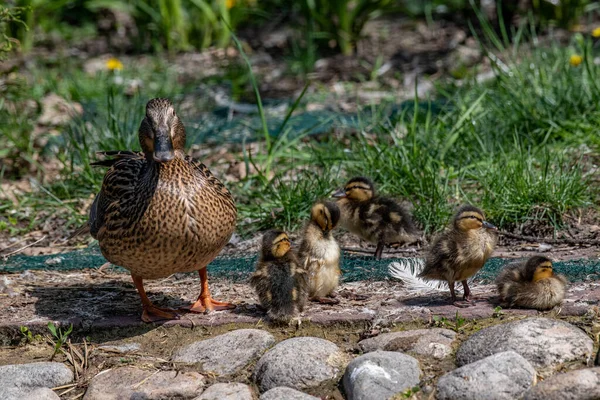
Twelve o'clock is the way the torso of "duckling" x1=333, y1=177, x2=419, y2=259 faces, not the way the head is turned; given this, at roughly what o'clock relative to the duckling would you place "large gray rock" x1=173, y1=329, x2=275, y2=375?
The large gray rock is roughly at 10 o'clock from the duckling.

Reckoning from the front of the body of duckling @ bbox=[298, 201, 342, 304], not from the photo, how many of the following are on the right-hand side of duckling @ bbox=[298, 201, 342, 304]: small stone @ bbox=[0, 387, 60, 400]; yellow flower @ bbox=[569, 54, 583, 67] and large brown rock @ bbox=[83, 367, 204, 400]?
2

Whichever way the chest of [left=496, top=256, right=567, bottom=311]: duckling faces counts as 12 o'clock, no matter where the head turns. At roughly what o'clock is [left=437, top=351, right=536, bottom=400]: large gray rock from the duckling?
The large gray rock is roughly at 2 o'clock from the duckling.

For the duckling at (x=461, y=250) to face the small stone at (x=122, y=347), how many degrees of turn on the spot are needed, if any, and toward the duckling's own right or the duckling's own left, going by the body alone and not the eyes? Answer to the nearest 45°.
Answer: approximately 135° to the duckling's own right

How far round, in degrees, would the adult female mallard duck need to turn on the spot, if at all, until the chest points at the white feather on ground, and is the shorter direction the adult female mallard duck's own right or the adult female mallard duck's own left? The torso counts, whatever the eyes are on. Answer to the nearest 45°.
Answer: approximately 90° to the adult female mallard duck's own left

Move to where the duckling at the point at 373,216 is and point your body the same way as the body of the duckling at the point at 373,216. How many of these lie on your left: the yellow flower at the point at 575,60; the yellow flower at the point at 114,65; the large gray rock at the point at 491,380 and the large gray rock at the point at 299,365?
2

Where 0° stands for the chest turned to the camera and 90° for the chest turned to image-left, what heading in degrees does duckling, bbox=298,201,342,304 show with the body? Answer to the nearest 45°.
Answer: approximately 315°

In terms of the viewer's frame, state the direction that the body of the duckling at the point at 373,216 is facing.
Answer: to the viewer's left
